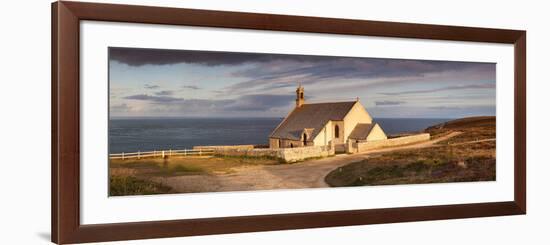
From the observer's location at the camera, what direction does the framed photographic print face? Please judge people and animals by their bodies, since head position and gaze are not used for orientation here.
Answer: facing the viewer and to the right of the viewer
